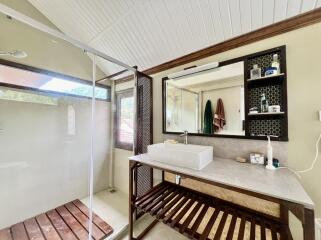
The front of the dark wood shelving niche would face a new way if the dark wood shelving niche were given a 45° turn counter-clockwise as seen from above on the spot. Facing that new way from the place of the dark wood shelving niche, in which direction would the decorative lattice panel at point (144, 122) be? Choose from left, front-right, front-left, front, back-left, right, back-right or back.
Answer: right

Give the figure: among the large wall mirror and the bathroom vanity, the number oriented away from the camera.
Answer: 0

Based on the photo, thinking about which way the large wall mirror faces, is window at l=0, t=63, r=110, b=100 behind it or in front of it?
in front

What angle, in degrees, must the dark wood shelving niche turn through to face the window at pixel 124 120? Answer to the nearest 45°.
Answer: approximately 45° to its right

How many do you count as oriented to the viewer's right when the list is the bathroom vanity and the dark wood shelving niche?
0

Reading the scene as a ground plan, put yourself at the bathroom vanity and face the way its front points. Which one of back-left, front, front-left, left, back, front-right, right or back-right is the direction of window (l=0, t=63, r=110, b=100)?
front-right

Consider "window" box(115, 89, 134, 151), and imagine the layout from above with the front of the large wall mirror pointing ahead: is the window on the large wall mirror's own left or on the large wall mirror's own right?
on the large wall mirror's own right

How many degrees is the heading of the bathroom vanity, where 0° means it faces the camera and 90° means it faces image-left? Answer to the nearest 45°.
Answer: approximately 45°

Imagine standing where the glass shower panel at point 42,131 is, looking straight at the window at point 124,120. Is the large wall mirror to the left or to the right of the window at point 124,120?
right
